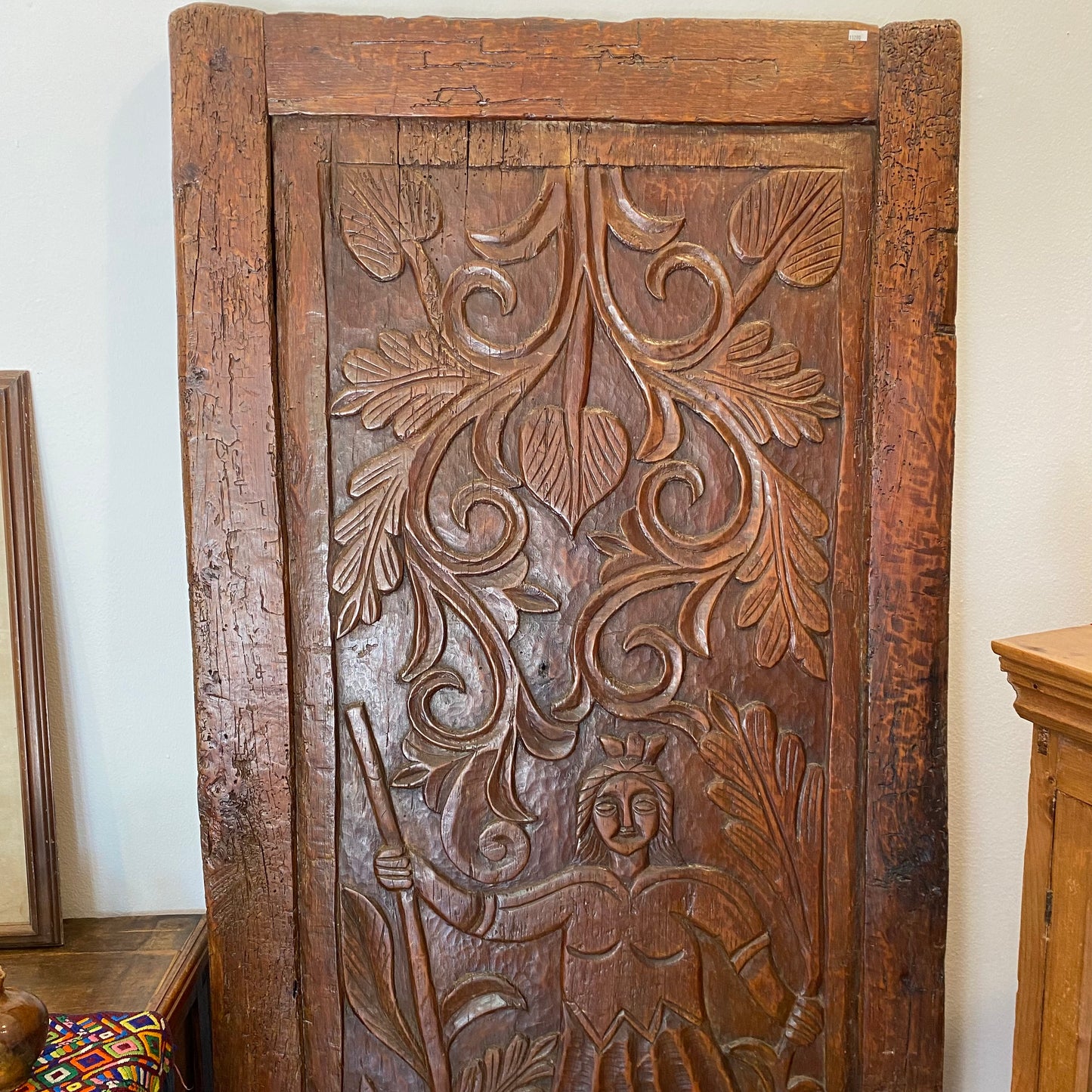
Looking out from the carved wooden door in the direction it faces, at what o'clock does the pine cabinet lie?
The pine cabinet is roughly at 10 o'clock from the carved wooden door.

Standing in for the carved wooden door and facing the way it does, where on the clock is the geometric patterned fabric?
The geometric patterned fabric is roughly at 2 o'clock from the carved wooden door.

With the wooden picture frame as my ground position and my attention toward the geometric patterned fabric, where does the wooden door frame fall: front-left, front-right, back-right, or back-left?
front-left

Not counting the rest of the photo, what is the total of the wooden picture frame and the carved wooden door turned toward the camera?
2

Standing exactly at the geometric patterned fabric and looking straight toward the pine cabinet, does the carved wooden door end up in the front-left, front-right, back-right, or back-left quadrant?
front-left

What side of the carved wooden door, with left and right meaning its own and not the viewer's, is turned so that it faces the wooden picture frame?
right

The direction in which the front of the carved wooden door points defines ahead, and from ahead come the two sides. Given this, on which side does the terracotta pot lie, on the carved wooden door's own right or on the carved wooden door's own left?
on the carved wooden door's own right

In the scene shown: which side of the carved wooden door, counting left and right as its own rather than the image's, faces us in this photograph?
front

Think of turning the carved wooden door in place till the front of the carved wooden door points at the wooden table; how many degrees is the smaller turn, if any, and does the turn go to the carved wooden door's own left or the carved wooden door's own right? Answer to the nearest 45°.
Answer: approximately 90° to the carved wooden door's own right

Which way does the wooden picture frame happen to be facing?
toward the camera
